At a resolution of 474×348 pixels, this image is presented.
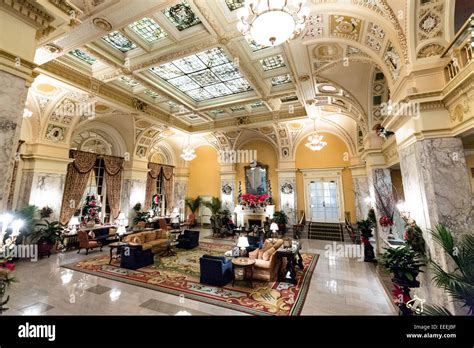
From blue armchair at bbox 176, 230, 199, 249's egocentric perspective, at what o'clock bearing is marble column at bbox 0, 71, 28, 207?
The marble column is roughly at 11 o'clock from the blue armchair.

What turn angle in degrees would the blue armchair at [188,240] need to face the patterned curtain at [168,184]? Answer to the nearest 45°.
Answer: approximately 135° to its right

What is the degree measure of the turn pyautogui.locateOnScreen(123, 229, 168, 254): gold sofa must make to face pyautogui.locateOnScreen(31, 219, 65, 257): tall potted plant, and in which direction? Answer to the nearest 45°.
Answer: approximately 135° to its right

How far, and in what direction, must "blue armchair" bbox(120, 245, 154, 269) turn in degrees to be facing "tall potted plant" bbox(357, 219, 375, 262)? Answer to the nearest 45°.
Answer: approximately 45° to its right

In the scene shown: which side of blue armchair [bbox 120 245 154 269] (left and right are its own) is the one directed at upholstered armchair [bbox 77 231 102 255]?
left

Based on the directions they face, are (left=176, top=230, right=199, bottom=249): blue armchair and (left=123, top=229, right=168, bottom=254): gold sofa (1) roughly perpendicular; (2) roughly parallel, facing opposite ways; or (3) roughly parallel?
roughly perpendicular

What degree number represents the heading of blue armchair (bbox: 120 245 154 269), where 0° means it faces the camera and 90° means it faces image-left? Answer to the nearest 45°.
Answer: approximately 225°

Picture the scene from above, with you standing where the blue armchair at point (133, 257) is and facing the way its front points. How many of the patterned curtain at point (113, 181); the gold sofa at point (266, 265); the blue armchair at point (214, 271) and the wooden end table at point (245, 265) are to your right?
3
